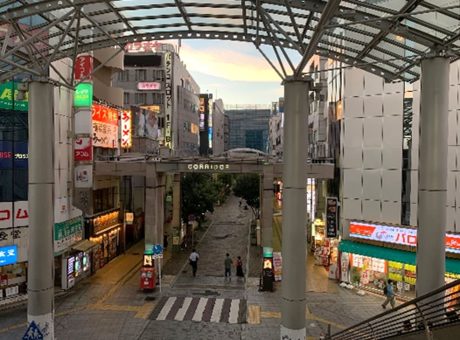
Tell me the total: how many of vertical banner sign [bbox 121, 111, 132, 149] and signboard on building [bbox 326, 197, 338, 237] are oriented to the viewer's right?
0

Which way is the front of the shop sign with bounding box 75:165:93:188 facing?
toward the camera

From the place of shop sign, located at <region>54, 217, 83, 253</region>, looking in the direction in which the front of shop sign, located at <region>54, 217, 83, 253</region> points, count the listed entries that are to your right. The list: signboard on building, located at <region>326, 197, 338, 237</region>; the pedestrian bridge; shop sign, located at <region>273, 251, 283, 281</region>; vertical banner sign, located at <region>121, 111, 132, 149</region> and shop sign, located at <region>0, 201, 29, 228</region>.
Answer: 1

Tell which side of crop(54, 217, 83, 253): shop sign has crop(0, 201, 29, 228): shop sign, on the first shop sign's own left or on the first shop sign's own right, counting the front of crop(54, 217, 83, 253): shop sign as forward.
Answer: on the first shop sign's own right

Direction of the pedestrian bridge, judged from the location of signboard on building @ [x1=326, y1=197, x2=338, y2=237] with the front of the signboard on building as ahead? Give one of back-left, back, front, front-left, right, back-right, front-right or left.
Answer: right

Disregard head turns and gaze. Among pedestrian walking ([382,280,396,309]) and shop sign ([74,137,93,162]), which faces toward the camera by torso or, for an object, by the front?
the shop sign

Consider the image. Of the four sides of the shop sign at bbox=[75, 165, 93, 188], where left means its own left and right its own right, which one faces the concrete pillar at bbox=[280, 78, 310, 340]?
front

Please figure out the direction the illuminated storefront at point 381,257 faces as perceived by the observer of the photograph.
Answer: facing the viewer and to the left of the viewer

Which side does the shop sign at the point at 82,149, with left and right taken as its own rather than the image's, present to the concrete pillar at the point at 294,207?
front

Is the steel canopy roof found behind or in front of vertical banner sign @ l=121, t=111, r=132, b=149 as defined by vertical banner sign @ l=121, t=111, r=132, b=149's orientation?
in front

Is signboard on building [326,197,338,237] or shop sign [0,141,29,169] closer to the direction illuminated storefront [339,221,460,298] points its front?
the shop sign

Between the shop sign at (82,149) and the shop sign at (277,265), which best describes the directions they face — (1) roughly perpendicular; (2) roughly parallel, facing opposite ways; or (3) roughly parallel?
roughly parallel

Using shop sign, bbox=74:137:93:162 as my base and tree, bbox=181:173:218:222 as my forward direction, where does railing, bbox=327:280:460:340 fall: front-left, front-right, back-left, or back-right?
back-right

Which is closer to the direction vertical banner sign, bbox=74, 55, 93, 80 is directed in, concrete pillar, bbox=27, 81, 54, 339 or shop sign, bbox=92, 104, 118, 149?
the concrete pillar
